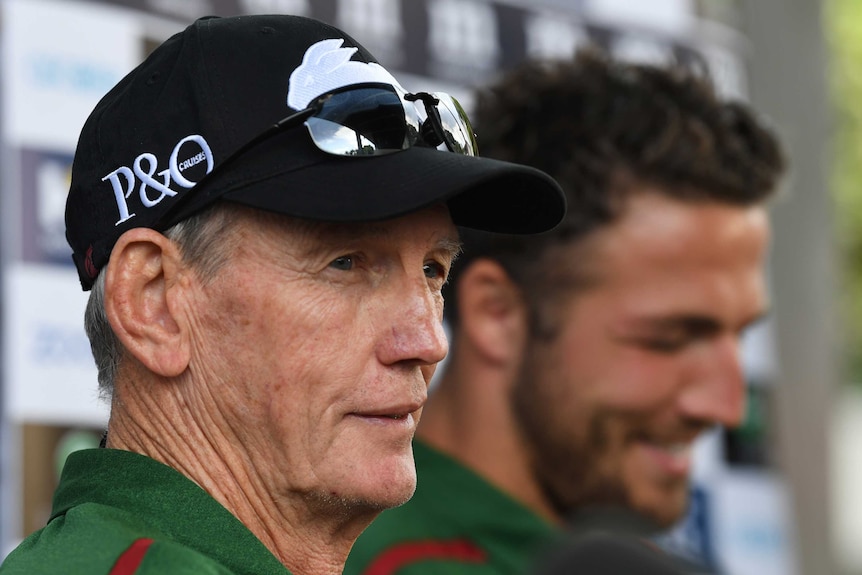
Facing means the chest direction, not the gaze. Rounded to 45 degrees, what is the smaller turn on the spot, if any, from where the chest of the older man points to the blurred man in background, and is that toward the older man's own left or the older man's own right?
approximately 90° to the older man's own left

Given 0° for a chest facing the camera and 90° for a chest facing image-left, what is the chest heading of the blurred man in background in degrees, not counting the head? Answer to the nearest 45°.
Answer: approximately 270°

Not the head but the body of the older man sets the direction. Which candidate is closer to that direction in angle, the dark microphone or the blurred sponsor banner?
the dark microphone

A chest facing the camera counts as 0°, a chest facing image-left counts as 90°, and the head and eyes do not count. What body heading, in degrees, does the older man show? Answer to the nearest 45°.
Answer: approximately 315°

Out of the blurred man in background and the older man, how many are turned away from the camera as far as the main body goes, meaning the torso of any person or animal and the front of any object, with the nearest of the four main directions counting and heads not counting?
0

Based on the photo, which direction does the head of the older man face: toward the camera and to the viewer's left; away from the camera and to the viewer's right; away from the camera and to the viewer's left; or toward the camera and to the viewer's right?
toward the camera and to the viewer's right

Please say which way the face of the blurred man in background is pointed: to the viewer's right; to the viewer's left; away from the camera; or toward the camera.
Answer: to the viewer's right
